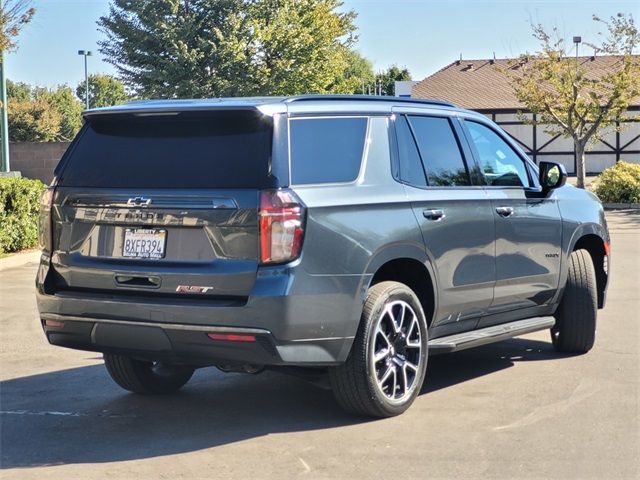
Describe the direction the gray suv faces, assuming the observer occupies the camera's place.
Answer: facing away from the viewer and to the right of the viewer

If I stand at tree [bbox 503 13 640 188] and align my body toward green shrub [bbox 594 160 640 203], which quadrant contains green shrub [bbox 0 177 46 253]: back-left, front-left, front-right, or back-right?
front-right

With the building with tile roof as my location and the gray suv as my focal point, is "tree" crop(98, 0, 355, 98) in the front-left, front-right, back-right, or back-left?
front-right

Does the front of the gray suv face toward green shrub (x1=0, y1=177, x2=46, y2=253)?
no

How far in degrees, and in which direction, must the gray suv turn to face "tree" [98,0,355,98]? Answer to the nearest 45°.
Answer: approximately 45° to its left

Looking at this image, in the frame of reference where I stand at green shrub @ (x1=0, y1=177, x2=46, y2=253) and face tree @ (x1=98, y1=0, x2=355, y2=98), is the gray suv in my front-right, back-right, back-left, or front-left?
back-right

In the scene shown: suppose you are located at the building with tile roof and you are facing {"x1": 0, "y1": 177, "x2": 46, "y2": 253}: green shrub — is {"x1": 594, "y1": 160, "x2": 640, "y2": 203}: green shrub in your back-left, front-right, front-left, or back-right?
front-left

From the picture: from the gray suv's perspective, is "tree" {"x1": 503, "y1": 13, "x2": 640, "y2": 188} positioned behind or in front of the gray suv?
in front

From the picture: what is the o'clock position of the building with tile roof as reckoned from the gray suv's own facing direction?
The building with tile roof is roughly at 11 o'clock from the gray suv.

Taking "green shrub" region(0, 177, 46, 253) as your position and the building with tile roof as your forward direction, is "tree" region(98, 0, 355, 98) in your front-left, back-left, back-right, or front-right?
front-left

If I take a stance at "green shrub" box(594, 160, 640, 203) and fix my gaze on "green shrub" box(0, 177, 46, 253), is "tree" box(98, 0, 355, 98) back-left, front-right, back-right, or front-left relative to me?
front-right

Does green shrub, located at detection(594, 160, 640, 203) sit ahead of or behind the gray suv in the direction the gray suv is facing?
ahead

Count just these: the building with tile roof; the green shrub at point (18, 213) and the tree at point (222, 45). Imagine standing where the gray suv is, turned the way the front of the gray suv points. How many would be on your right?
0

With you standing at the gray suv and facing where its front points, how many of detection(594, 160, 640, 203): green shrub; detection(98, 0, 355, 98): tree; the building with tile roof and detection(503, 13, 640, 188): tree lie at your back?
0

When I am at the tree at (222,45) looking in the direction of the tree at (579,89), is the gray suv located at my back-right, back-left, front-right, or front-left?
front-right
